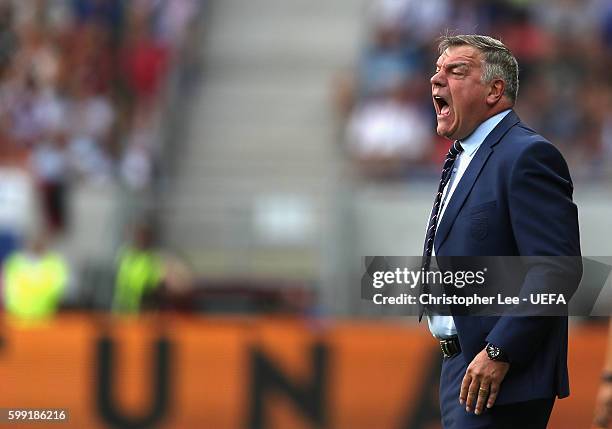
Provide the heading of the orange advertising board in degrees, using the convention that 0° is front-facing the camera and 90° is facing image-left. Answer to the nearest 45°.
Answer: approximately 0°

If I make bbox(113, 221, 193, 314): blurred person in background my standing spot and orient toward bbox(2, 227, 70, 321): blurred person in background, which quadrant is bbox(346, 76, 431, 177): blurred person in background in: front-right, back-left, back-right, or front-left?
back-right

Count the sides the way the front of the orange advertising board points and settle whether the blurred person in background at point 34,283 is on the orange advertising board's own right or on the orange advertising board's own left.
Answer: on the orange advertising board's own right

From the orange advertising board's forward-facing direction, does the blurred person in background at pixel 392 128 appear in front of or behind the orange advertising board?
behind

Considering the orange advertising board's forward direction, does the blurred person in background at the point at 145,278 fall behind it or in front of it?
behind

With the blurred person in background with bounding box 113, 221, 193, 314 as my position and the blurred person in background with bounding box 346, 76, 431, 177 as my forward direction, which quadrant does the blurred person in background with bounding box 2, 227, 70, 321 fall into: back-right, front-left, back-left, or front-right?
back-left
